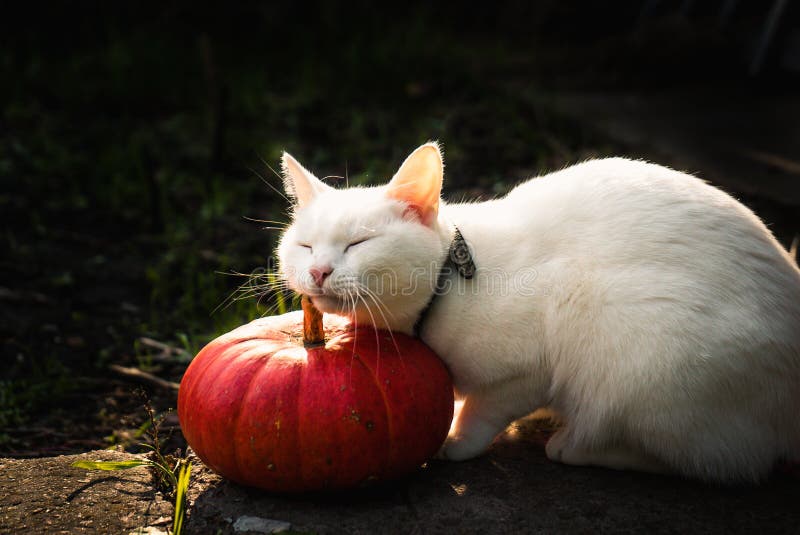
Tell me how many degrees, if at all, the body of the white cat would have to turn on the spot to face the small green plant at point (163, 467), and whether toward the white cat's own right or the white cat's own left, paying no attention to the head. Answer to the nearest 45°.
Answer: approximately 45° to the white cat's own left

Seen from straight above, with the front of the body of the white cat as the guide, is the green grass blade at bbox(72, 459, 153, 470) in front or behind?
in front

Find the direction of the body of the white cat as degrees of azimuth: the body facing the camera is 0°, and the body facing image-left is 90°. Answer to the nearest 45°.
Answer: approximately 90°

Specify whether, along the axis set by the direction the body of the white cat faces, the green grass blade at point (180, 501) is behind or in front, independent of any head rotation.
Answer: in front
